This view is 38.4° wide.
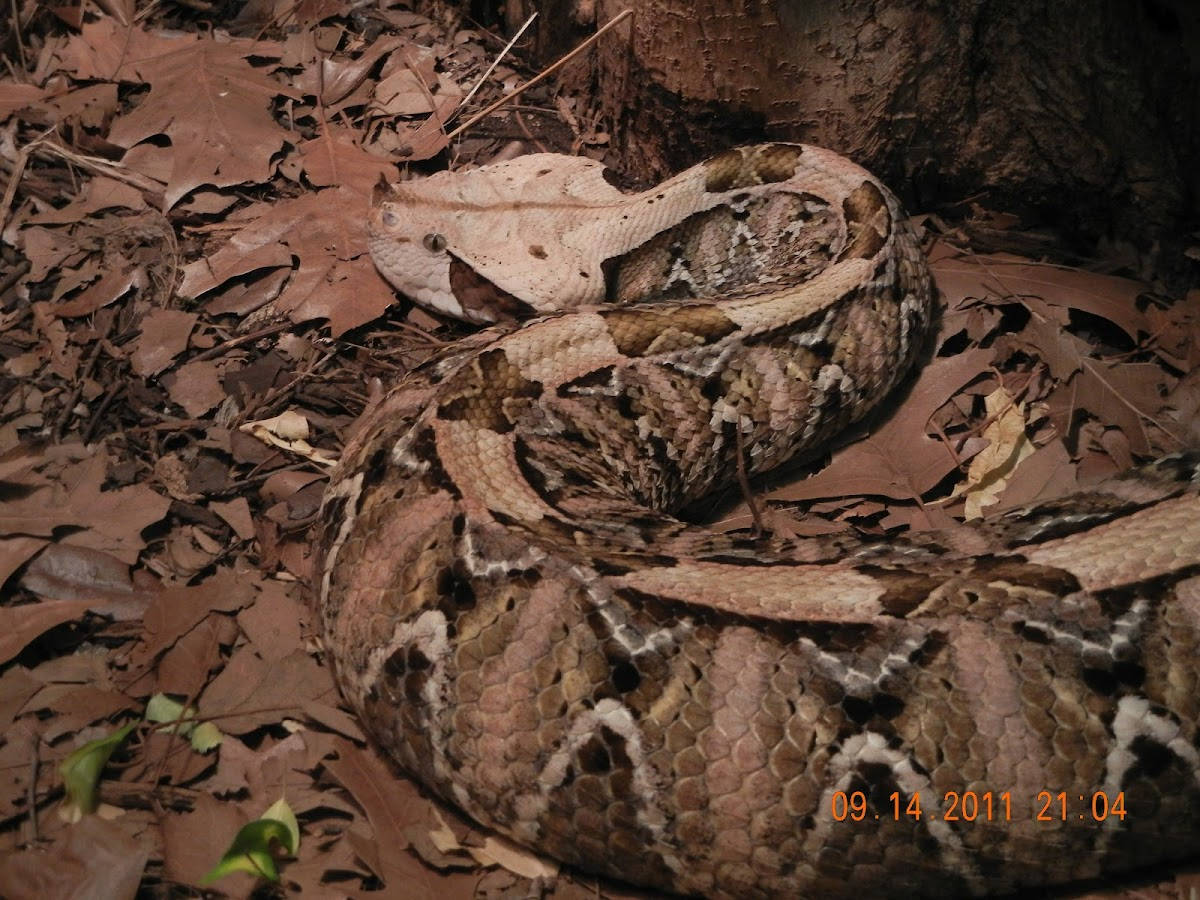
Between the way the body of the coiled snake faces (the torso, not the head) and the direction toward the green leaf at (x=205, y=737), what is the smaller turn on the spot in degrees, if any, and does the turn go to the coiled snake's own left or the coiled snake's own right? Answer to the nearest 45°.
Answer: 0° — it already faces it

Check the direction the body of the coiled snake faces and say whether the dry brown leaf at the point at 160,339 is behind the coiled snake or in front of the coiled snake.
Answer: in front

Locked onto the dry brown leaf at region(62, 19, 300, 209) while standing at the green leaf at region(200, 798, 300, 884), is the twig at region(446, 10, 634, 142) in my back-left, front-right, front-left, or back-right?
front-right

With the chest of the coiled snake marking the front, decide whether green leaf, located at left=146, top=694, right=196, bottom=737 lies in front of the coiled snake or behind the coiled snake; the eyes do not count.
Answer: in front

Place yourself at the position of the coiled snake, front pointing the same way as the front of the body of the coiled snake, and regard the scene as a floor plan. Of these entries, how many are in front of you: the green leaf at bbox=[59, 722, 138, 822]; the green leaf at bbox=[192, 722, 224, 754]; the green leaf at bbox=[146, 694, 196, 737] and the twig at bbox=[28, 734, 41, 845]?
4

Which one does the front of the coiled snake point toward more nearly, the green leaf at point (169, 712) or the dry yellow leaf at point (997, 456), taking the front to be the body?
the green leaf

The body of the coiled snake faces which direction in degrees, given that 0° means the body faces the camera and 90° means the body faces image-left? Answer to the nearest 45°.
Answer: approximately 90°

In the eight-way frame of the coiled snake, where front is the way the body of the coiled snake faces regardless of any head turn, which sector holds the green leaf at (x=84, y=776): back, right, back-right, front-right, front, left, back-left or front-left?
front

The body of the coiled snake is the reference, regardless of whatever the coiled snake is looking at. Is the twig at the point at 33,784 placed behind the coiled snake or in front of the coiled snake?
in front
